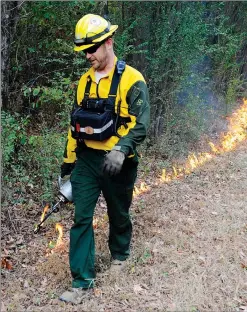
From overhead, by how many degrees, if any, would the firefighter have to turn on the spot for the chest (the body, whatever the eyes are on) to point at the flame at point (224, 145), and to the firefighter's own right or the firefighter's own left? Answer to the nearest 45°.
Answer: approximately 180°

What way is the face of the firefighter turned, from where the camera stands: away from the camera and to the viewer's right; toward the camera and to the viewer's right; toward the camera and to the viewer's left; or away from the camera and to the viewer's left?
toward the camera and to the viewer's left

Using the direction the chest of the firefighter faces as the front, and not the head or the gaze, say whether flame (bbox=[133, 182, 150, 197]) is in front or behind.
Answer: behind

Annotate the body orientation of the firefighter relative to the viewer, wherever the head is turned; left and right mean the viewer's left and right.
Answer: facing the viewer and to the left of the viewer
